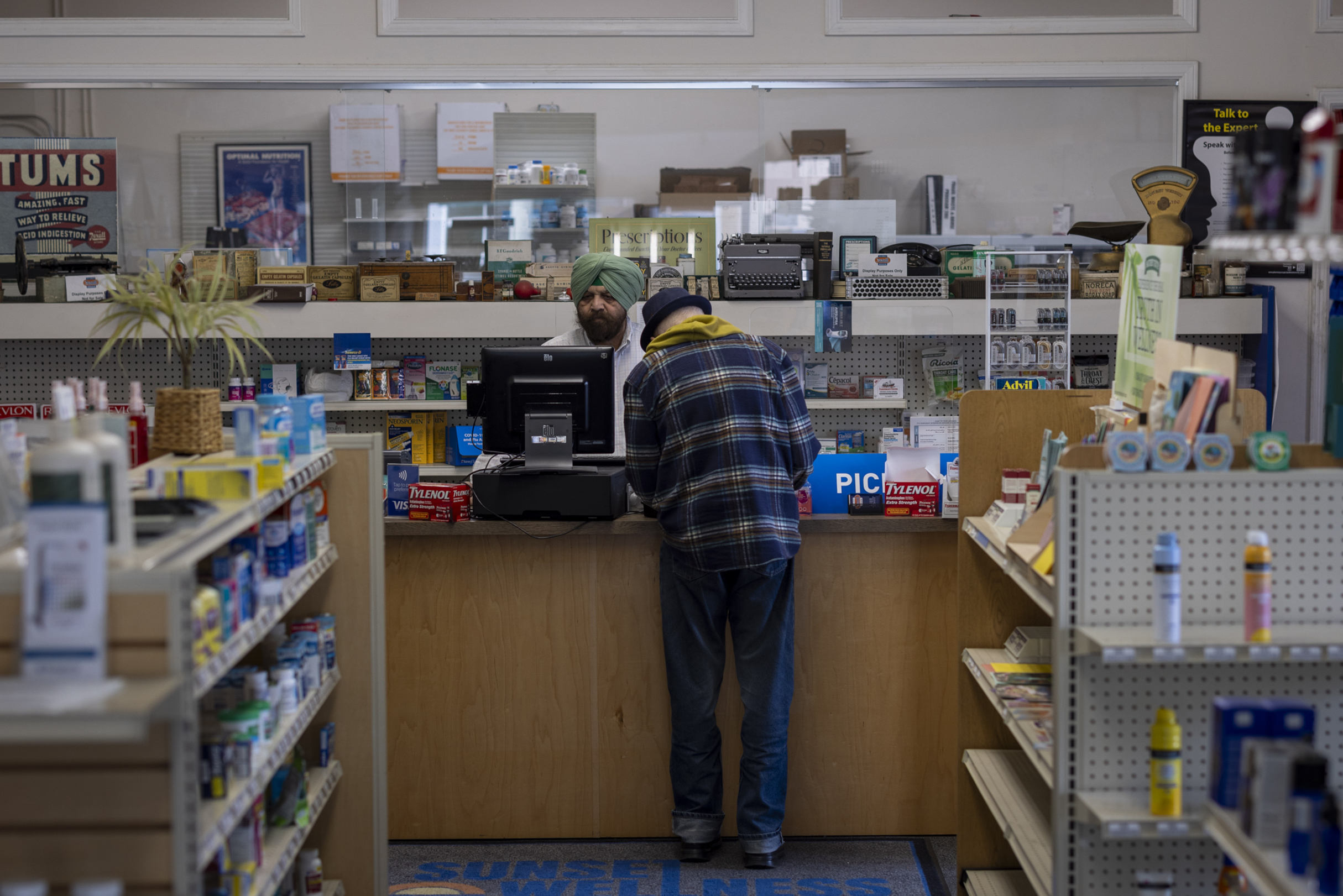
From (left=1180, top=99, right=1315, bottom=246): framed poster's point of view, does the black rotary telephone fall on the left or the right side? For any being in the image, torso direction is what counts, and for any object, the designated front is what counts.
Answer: on its right

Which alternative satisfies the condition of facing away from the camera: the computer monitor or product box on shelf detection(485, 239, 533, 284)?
the computer monitor

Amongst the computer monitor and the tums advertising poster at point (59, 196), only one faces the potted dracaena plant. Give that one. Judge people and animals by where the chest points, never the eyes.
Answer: the tums advertising poster

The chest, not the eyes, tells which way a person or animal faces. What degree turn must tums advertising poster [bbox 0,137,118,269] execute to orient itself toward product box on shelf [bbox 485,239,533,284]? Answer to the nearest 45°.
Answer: approximately 45° to its left

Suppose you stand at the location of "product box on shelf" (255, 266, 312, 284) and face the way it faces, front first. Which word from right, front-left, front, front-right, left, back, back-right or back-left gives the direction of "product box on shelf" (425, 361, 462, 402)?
left
